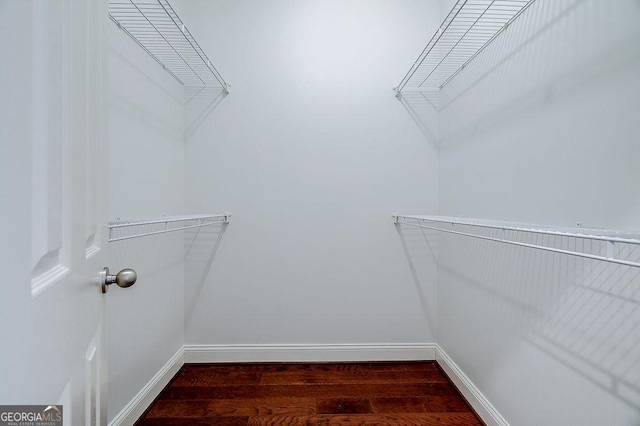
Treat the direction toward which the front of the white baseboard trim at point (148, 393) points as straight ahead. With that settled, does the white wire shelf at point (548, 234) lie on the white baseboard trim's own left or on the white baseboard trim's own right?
on the white baseboard trim's own right

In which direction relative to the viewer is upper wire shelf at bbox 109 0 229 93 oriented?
to the viewer's right

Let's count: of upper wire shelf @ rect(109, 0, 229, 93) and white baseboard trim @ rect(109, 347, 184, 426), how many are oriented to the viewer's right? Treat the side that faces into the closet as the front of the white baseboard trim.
2

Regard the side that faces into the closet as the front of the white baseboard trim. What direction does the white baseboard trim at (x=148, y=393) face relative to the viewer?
to the viewer's right

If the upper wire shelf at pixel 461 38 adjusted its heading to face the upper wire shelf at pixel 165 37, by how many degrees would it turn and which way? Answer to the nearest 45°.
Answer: approximately 45° to its left

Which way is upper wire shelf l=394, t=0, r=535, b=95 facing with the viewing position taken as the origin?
facing to the left of the viewer

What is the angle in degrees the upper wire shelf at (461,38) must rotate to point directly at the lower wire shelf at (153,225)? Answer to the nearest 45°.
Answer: approximately 45° to its left
